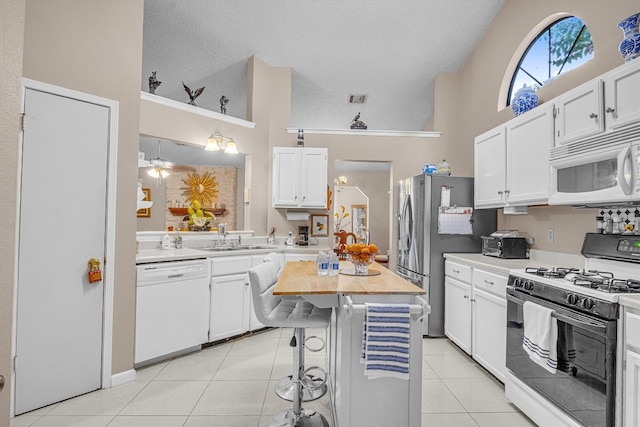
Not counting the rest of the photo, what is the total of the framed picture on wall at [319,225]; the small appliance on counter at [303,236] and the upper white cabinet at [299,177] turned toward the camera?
3

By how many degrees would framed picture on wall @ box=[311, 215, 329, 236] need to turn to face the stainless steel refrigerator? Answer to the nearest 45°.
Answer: approximately 45° to its left

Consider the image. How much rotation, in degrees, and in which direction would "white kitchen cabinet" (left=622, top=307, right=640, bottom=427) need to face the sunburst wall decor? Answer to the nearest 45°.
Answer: approximately 45° to its right

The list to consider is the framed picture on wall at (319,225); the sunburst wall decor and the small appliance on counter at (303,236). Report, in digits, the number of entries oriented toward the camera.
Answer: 3

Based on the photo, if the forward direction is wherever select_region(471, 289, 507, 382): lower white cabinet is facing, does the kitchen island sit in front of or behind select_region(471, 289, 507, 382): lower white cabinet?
in front

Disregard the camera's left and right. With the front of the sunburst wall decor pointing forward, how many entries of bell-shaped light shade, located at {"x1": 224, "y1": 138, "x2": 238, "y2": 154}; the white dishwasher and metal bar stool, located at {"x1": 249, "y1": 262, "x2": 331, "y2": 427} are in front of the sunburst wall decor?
3

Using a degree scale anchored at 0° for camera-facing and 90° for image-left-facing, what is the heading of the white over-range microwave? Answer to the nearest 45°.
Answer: approximately 45°

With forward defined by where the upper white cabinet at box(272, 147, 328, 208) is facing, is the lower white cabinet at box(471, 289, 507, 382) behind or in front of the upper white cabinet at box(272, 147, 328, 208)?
in front

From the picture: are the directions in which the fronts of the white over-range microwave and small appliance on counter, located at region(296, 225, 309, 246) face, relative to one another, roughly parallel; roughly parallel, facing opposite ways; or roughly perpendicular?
roughly perpendicular

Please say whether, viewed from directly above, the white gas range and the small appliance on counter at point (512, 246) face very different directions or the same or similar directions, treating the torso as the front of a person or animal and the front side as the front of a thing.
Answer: same or similar directions

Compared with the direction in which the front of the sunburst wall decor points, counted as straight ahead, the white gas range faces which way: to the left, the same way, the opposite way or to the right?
to the right

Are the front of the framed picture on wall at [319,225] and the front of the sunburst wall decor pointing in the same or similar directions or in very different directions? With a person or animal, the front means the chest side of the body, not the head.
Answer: same or similar directions

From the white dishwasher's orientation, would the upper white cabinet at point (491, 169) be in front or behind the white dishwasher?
in front

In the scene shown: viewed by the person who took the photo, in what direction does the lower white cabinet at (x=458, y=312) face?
facing the viewer and to the left of the viewer
